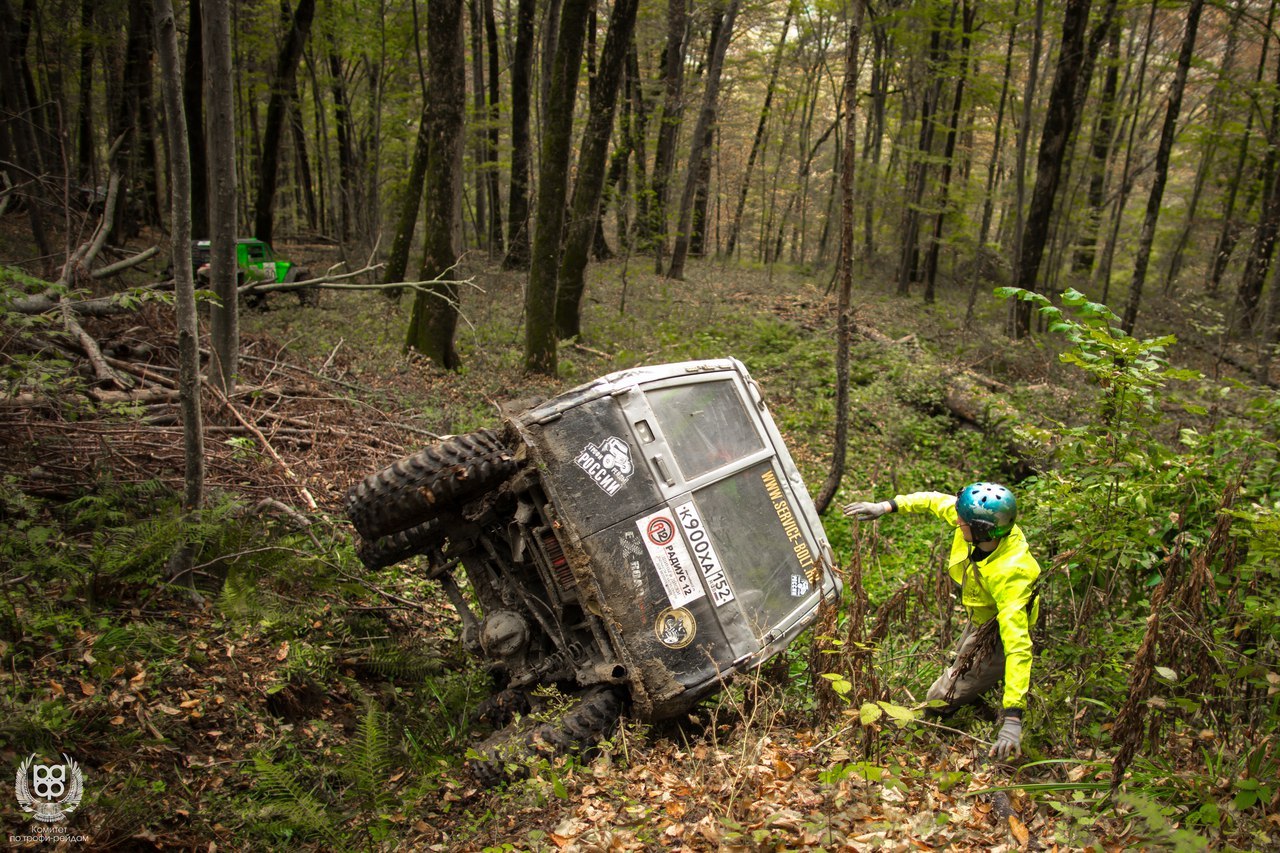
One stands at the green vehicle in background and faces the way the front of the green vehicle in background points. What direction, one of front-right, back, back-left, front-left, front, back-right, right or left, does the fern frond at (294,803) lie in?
right

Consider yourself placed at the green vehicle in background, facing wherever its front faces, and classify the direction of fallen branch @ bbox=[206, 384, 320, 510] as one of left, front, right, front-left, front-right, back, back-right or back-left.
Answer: right

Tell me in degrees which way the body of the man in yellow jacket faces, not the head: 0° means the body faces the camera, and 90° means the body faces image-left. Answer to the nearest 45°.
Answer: approximately 45°

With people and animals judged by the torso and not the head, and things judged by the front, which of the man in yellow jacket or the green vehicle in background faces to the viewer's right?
the green vehicle in background

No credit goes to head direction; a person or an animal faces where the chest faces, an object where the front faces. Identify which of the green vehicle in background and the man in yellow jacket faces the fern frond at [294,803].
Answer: the man in yellow jacket

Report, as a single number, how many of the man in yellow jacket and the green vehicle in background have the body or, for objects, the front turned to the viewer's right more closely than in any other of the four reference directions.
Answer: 1

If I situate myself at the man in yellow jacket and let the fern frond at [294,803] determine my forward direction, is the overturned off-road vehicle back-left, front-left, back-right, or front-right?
front-right

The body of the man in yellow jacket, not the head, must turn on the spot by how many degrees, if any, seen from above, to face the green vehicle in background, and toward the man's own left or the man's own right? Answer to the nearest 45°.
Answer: approximately 90° to the man's own right

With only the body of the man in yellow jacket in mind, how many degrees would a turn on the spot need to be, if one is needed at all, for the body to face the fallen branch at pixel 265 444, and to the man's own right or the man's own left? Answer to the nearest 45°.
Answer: approximately 45° to the man's own right

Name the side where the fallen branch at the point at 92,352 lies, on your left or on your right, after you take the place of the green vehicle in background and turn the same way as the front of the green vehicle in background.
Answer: on your right

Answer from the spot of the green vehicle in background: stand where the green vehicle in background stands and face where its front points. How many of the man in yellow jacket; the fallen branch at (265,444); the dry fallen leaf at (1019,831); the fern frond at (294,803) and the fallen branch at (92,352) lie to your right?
5

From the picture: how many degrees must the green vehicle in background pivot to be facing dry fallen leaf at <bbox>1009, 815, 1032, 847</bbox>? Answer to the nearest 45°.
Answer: approximately 90° to its right

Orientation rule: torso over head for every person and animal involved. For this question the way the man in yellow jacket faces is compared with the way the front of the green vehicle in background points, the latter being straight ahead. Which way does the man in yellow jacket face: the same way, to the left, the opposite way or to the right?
the opposite way

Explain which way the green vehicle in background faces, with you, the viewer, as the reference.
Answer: facing to the right of the viewer

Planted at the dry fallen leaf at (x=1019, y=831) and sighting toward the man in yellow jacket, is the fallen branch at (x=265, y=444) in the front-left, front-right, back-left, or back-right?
front-left
